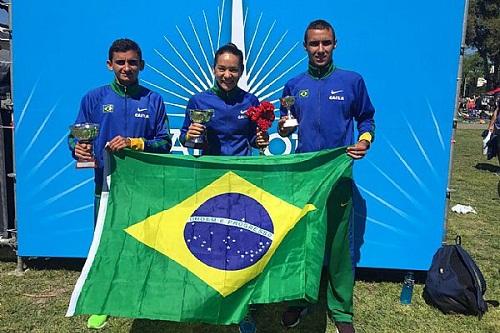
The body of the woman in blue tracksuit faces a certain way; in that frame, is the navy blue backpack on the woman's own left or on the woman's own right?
on the woman's own left

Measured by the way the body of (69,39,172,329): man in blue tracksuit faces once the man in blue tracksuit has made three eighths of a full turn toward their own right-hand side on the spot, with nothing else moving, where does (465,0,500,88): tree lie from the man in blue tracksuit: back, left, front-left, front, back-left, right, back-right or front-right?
right

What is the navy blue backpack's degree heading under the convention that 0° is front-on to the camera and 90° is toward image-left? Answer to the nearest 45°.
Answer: approximately 45°

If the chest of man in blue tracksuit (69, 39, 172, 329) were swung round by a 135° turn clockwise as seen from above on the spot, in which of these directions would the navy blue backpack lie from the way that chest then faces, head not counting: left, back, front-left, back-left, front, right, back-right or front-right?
back-right

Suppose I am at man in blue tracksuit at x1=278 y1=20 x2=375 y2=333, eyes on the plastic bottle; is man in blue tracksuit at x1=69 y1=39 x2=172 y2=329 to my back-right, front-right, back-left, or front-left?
back-left

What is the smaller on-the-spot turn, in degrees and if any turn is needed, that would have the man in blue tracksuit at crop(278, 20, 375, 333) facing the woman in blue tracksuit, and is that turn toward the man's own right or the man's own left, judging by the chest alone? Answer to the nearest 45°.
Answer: approximately 90° to the man's own right

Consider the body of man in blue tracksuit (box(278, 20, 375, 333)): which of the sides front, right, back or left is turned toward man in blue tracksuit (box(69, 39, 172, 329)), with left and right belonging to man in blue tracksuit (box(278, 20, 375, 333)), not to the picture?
right

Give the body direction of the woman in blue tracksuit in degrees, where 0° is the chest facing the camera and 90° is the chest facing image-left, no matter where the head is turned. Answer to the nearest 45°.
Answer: approximately 0°

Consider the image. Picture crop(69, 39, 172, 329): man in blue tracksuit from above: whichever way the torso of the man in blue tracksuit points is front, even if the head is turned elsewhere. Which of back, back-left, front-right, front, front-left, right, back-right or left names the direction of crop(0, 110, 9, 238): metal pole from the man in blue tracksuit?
back-right

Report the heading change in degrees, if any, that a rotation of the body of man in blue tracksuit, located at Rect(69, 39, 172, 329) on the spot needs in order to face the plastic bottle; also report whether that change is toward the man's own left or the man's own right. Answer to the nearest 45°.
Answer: approximately 90° to the man's own left

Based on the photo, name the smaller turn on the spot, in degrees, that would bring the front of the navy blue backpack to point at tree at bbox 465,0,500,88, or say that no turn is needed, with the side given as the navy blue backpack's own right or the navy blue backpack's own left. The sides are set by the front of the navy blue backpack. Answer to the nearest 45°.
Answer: approximately 135° to the navy blue backpack's own right

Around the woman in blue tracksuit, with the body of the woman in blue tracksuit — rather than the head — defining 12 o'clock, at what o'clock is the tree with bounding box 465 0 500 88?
The tree is roughly at 7 o'clock from the woman in blue tracksuit.
